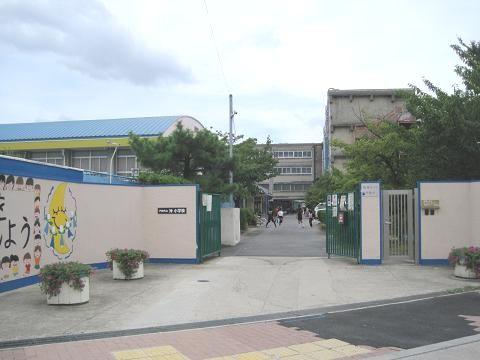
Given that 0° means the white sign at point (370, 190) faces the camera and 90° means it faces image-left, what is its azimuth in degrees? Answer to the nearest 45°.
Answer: approximately 0°

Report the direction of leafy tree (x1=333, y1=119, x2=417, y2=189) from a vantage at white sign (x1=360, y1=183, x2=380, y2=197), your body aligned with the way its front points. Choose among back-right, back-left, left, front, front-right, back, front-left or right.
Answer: back

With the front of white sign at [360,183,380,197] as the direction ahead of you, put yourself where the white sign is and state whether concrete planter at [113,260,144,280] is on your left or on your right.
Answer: on your right

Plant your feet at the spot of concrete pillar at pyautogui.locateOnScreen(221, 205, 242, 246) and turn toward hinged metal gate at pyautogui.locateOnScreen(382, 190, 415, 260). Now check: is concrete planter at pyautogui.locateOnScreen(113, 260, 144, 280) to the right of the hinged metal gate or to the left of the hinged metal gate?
right

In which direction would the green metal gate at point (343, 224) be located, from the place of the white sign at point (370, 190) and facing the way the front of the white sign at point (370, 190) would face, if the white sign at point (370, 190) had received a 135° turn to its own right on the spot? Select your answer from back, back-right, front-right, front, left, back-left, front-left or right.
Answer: front

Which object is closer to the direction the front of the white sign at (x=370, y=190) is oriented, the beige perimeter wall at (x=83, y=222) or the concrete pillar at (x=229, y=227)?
the beige perimeter wall

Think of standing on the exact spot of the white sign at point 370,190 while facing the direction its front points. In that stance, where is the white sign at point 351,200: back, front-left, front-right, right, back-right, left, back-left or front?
back-right

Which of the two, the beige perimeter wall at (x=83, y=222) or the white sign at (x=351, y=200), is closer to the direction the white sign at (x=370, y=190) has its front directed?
the beige perimeter wall

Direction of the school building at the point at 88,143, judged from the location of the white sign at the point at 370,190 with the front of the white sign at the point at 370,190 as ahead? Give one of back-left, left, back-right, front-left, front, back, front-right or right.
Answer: back-right

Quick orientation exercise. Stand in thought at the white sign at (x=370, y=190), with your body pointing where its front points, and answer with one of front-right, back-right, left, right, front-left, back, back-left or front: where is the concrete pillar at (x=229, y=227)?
back-right

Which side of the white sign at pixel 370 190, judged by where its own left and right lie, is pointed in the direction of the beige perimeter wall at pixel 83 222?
right

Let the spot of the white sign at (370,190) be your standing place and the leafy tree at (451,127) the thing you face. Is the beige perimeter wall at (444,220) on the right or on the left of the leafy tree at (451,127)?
right

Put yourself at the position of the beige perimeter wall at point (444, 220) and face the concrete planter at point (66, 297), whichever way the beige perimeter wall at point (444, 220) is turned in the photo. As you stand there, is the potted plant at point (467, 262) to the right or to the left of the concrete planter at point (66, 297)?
left
